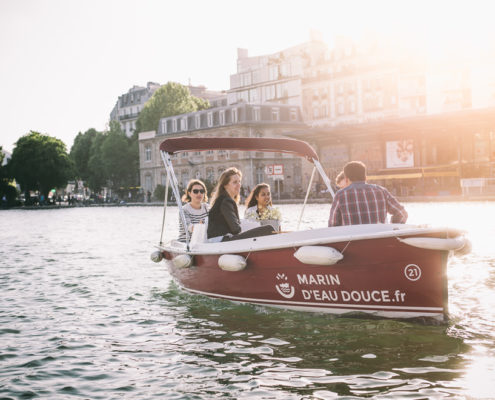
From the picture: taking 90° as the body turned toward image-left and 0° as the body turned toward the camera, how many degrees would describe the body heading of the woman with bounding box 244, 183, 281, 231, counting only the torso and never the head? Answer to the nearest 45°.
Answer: approximately 315°

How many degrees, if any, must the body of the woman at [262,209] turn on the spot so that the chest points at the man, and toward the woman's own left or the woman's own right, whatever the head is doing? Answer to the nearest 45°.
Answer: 0° — they already face them

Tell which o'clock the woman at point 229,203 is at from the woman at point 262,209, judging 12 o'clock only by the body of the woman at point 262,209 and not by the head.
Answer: the woman at point 229,203 is roughly at 2 o'clock from the woman at point 262,209.

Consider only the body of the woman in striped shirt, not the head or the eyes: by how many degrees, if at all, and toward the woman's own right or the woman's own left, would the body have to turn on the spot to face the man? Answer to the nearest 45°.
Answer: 0° — they already face them
